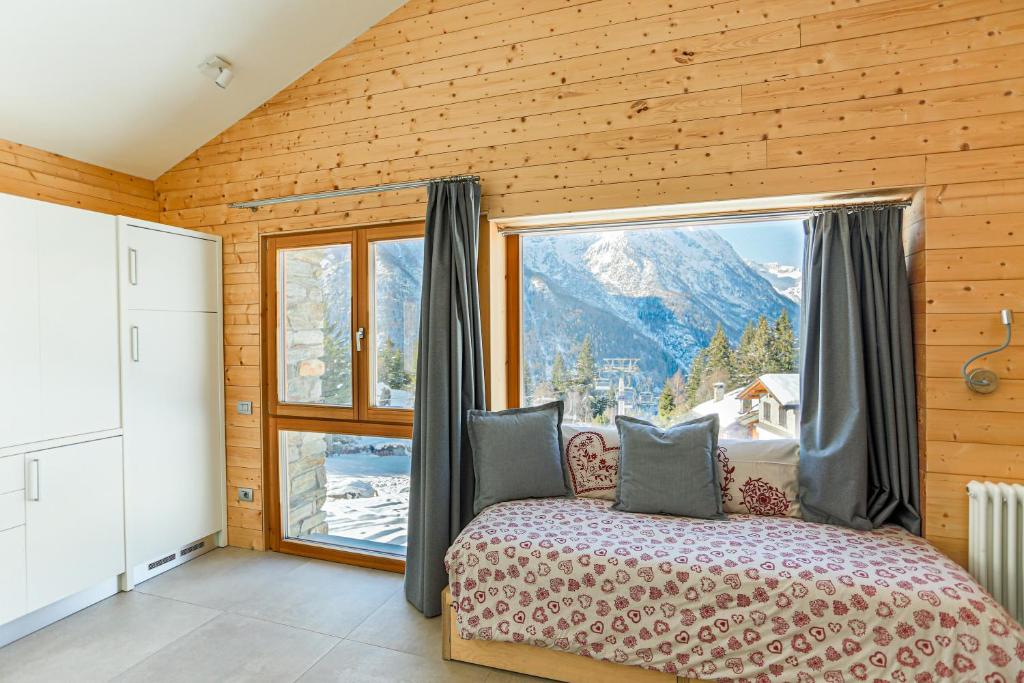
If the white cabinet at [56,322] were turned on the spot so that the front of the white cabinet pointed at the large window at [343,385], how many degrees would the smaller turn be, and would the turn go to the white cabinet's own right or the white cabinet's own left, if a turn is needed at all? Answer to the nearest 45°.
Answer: approximately 45° to the white cabinet's own left

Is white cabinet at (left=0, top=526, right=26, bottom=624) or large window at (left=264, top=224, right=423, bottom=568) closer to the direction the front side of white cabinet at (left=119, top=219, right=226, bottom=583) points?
the large window

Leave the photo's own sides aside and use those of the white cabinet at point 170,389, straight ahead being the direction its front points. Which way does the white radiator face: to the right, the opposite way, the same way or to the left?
the opposite way

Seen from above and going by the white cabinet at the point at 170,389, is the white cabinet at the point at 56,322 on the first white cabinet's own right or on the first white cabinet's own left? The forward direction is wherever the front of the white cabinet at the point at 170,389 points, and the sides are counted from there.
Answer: on the first white cabinet's own right

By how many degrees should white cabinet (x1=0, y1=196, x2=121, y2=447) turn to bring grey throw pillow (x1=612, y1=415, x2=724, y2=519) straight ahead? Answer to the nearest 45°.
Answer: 0° — it already faces it

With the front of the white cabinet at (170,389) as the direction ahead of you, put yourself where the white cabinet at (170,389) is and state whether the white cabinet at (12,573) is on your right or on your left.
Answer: on your right

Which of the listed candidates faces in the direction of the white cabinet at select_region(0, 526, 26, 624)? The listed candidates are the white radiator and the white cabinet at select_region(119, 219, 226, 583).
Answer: the white radiator

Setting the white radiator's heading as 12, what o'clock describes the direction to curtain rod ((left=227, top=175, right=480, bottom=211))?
The curtain rod is roughly at 1 o'clock from the white radiator.

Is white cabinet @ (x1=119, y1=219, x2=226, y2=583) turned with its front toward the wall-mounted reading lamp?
yes

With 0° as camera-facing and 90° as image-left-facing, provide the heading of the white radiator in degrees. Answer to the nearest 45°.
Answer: approximately 45°
